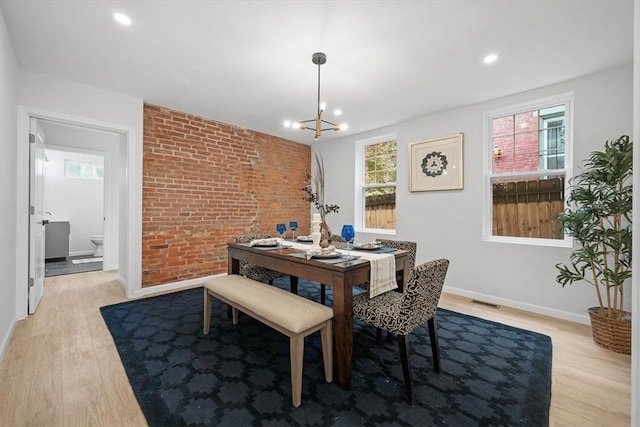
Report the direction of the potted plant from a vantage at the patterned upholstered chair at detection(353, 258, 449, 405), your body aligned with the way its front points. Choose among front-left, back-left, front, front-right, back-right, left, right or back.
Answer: right

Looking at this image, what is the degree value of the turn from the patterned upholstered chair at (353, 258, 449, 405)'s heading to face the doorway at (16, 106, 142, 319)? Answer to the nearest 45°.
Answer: approximately 45° to its left

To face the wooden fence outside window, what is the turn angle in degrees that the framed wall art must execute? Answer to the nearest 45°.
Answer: approximately 135° to its left

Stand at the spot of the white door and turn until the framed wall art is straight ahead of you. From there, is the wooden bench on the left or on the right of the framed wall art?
right

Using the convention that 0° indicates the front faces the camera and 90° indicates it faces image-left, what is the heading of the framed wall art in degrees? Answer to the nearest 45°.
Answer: approximately 45°

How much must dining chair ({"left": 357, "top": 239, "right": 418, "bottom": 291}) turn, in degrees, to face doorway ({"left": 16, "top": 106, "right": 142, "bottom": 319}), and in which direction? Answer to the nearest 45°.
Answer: approximately 45° to its right

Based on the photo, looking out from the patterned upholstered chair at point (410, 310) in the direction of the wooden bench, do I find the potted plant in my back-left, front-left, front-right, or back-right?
back-right

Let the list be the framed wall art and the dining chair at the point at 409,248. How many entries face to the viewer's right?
0

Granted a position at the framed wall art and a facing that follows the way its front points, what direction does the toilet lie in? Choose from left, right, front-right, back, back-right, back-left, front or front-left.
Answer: front-right

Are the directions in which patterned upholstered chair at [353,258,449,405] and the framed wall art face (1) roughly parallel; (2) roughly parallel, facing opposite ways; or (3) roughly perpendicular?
roughly perpendicular

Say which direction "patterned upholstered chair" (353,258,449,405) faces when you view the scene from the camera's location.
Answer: facing away from the viewer and to the left of the viewer

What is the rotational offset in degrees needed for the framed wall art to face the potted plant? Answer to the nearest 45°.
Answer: approximately 90° to its left
